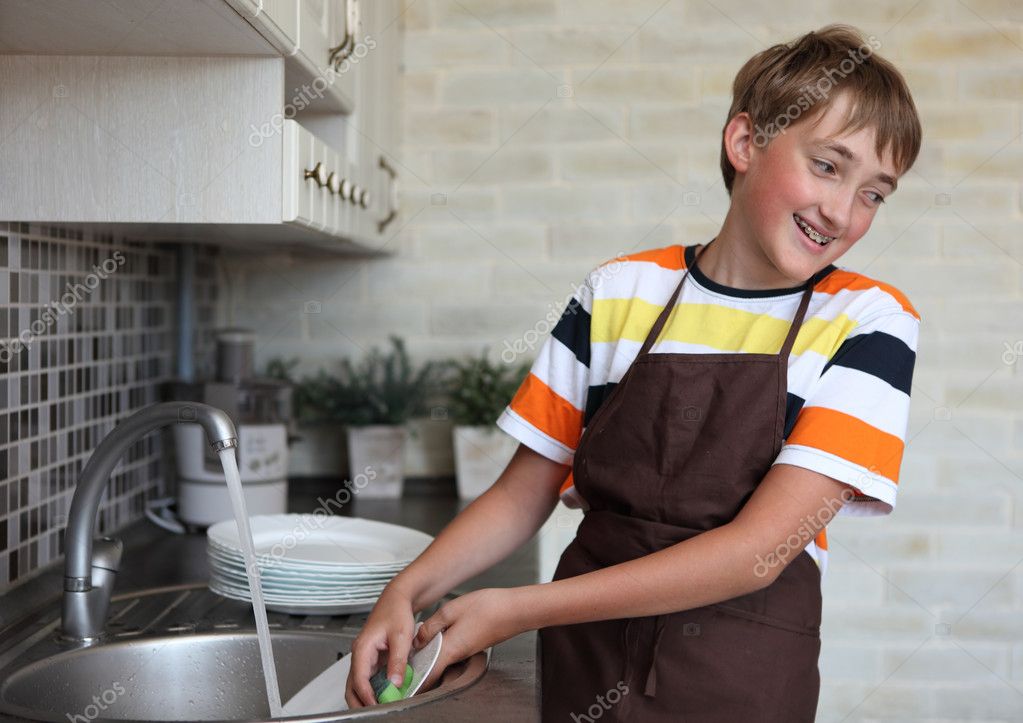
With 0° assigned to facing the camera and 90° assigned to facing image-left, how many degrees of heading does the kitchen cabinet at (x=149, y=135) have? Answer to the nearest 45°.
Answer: approximately 270°

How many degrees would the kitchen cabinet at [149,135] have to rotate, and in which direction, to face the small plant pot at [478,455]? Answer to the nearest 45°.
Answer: approximately 45° to its left

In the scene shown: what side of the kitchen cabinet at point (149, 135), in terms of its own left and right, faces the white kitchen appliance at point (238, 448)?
left
